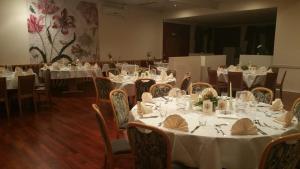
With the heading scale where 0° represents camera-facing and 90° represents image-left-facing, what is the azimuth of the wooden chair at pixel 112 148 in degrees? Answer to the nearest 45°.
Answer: approximately 270°

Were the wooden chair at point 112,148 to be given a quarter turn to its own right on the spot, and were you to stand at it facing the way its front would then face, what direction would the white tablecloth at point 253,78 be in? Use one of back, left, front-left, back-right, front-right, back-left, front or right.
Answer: back-left

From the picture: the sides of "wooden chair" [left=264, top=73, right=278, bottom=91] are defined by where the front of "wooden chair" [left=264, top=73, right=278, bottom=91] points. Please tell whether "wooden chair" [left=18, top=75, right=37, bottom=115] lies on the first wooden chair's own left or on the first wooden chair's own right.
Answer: on the first wooden chair's own left

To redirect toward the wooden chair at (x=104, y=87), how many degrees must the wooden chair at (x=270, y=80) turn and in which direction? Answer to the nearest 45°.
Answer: approximately 90° to its left

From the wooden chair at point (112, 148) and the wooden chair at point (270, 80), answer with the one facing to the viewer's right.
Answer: the wooden chair at point (112, 148)

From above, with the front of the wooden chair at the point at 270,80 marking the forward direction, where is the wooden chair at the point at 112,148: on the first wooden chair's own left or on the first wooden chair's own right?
on the first wooden chair's own left

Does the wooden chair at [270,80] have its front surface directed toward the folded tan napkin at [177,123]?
no

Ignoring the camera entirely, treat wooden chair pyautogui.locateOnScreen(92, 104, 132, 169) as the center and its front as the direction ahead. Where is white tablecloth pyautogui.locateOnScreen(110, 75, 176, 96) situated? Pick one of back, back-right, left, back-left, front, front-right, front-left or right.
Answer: left

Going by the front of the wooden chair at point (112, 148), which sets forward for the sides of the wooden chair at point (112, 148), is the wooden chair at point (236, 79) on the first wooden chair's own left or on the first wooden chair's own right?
on the first wooden chair's own left

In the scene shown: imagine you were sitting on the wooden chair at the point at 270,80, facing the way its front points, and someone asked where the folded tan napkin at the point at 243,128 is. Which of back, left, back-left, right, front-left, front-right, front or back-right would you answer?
back-left

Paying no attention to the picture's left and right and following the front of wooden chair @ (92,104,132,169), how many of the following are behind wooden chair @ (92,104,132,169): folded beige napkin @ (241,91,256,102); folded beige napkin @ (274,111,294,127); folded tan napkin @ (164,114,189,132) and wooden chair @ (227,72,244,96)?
0

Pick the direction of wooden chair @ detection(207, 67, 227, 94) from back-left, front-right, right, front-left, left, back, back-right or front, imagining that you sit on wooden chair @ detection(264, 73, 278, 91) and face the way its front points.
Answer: front-left

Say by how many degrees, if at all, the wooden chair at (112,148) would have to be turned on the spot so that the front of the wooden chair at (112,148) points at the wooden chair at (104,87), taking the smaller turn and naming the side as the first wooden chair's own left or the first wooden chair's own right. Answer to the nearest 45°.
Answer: approximately 90° to the first wooden chair's own left

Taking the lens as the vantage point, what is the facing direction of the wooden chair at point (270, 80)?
facing away from the viewer and to the left of the viewer

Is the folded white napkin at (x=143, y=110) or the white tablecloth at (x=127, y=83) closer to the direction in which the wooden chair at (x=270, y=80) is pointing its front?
the white tablecloth

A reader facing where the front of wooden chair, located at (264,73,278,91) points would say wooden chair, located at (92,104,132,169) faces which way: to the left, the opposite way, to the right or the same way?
to the right
